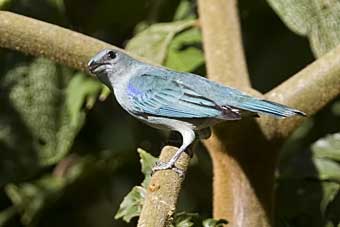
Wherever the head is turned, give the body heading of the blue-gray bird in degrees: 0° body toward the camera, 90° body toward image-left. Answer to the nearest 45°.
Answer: approximately 90°

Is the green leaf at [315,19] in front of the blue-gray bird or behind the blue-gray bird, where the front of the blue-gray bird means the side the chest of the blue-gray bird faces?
behind

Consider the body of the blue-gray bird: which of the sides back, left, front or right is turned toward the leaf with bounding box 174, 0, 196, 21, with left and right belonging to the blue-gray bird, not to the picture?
right

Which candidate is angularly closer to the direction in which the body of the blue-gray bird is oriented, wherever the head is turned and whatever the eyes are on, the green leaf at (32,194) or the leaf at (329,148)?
the green leaf
